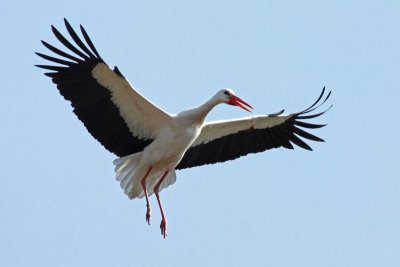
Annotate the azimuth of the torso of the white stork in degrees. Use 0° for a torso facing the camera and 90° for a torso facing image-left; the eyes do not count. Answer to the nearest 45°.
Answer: approximately 315°
